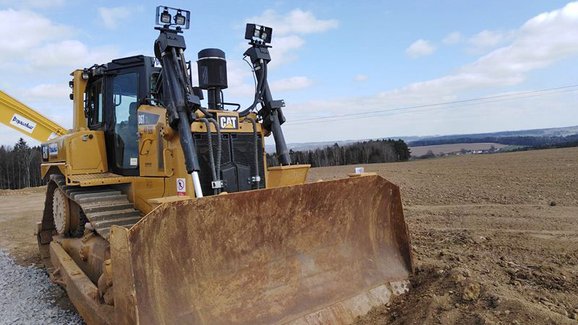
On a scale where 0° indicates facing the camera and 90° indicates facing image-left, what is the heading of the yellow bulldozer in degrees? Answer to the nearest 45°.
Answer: approximately 315°
